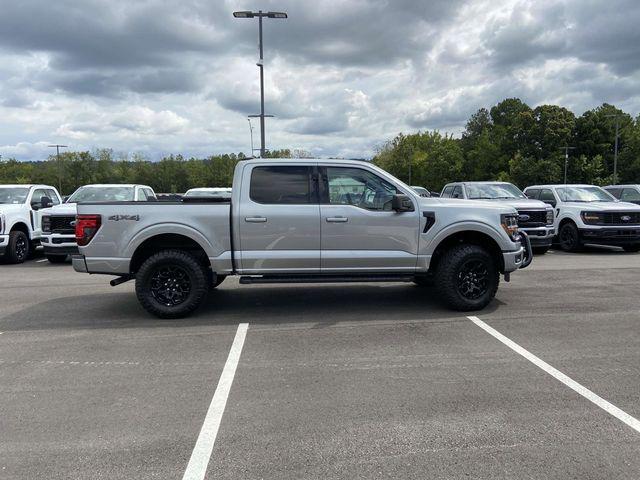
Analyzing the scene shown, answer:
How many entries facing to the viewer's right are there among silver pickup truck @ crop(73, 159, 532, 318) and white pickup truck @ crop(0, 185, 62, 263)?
1

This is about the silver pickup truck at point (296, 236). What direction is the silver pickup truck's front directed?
to the viewer's right

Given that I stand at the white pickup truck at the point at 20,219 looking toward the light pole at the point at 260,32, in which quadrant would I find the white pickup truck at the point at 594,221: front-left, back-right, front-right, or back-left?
front-right

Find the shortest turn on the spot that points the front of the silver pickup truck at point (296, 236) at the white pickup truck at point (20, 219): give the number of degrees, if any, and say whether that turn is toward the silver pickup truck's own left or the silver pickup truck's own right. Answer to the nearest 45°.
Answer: approximately 135° to the silver pickup truck's own left

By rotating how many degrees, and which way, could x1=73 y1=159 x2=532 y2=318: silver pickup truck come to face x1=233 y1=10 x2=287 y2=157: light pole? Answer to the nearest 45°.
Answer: approximately 90° to its left

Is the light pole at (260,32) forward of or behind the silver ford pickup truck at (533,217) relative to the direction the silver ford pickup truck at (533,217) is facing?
behind

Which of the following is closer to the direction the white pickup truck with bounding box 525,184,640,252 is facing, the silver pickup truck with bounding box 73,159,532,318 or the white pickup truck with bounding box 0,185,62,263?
the silver pickup truck

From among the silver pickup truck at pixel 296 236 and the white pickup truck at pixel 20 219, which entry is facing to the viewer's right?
the silver pickup truck

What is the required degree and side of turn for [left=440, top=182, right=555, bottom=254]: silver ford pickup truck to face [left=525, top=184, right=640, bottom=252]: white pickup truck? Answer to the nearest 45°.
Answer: approximately 90° to its left

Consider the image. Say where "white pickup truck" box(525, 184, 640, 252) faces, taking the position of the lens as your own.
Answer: facing the viewer and to the right of the viewer

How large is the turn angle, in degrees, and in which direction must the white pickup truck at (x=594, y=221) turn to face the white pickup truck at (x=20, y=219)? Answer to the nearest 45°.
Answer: approximately 90° to its right

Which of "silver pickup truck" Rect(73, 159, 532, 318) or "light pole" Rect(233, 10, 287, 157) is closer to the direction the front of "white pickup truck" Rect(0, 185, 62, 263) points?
the silver pickup truck
